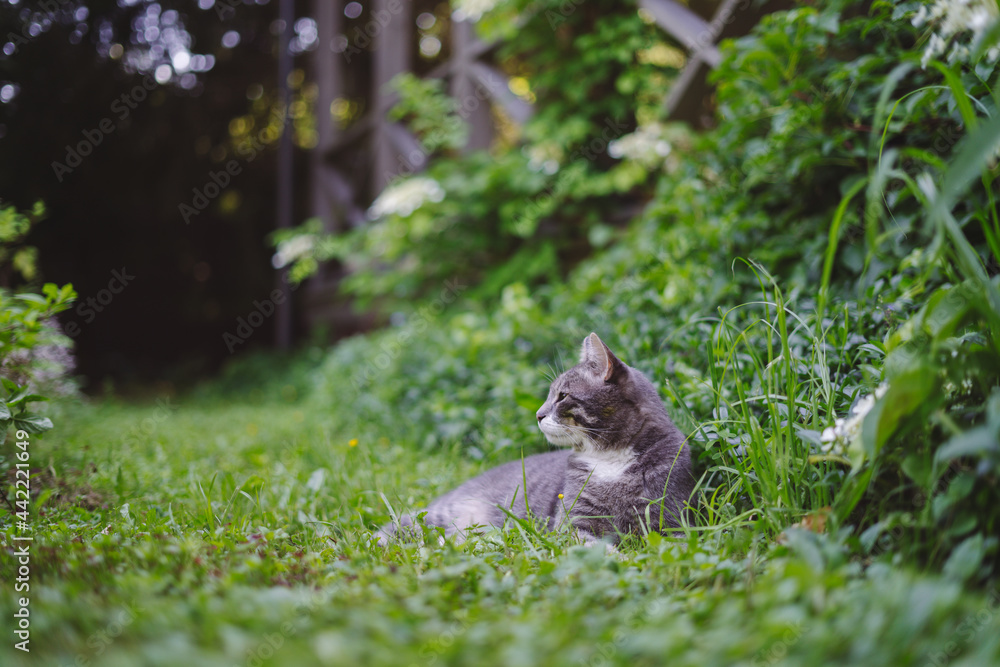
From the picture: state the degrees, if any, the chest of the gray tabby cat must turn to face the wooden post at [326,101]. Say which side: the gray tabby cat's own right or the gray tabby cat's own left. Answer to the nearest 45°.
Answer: approximately 135° to the gray tabby cat's own left

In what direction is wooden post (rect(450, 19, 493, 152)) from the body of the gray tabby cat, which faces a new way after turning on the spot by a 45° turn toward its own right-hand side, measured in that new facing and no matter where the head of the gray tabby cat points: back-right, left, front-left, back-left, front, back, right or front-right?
back

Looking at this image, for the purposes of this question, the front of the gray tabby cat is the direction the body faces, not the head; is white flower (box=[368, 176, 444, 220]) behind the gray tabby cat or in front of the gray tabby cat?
behind

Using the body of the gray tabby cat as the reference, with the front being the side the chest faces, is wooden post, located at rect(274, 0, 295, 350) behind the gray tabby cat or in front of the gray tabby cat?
behind

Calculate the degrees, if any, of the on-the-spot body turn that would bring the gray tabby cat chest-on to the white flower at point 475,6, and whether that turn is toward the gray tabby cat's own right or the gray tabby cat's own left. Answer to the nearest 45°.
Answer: approximately 135° to the gray tabby cat's own left

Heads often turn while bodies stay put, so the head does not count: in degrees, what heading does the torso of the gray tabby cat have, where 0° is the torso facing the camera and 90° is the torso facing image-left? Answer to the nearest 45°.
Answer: approximately 315°

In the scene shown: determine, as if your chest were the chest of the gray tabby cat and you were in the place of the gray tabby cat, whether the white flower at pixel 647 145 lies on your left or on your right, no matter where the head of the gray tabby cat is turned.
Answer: on your left
